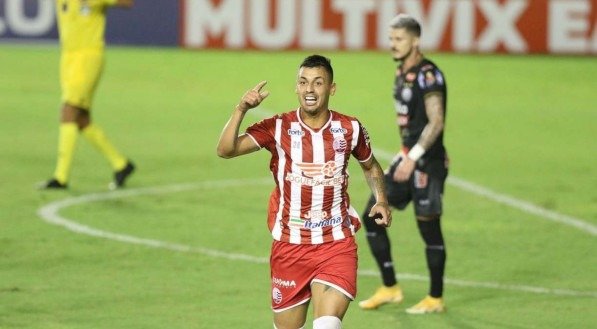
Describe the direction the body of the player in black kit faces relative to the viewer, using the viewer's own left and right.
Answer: facing the viewer and to the left of the viewer

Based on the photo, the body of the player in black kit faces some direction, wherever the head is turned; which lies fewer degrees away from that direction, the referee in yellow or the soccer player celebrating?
the soccer player celebrating

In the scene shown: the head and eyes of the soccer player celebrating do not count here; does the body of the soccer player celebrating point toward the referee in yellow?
no

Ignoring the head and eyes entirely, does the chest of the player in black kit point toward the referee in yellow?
no

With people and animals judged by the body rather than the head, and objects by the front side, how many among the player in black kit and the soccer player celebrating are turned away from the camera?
0

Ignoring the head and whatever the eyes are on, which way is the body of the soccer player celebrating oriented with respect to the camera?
toward the camera

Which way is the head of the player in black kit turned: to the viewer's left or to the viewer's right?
to the viewer's left

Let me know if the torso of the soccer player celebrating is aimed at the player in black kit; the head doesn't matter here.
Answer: no
